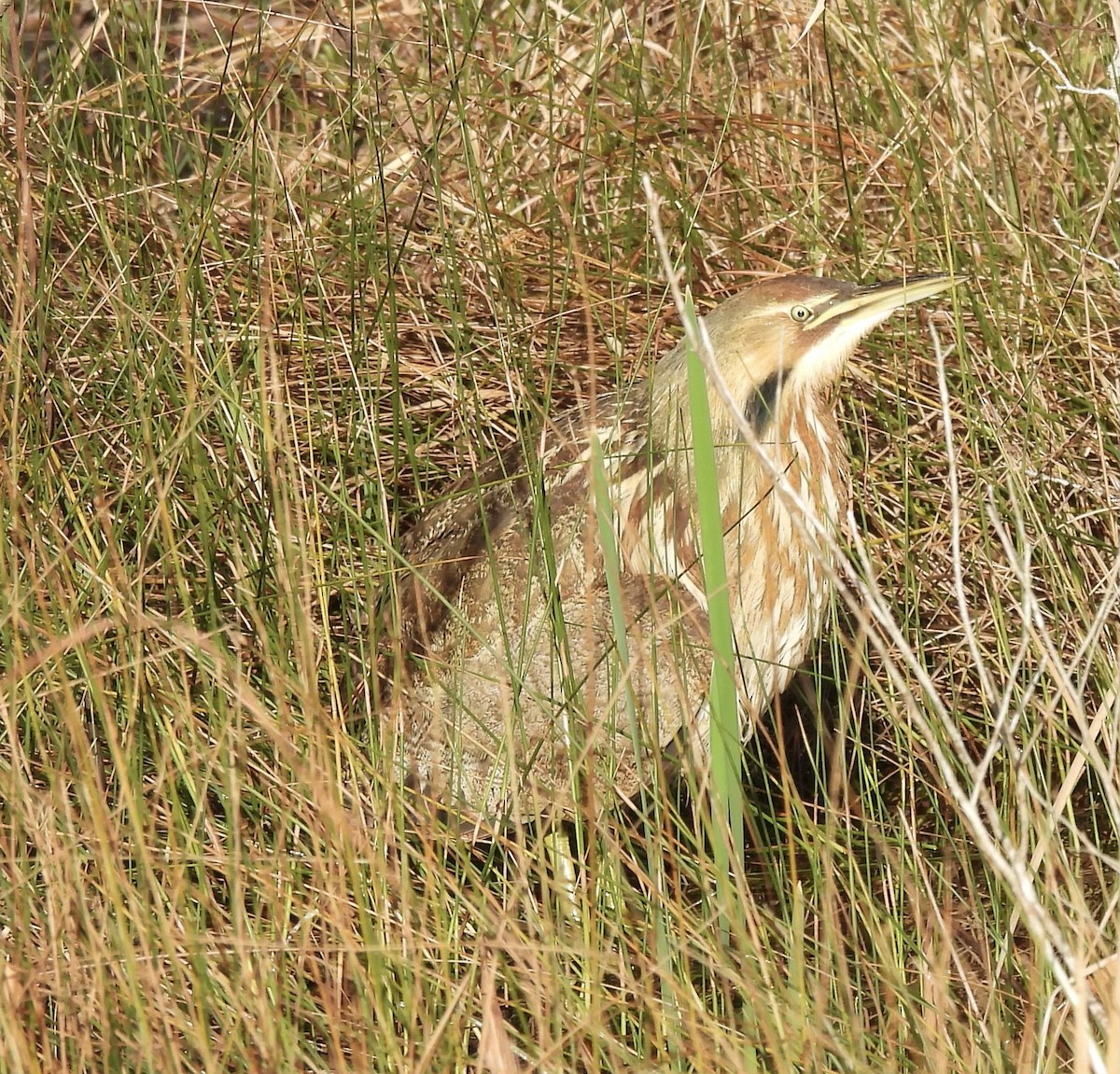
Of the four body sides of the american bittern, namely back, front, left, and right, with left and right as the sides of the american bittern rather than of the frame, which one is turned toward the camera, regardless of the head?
right
